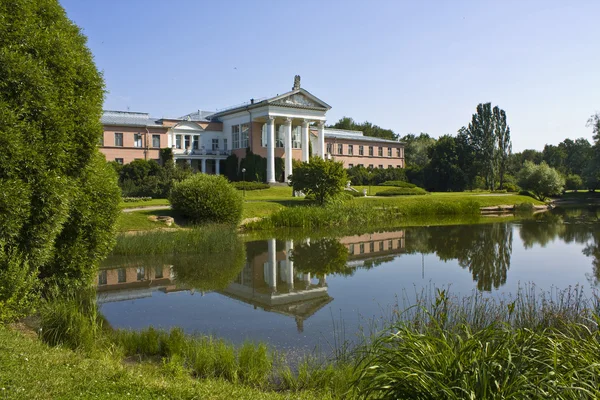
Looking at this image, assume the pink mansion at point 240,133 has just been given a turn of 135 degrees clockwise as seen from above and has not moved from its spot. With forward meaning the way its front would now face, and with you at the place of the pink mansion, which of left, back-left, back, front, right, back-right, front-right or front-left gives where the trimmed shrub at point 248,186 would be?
left

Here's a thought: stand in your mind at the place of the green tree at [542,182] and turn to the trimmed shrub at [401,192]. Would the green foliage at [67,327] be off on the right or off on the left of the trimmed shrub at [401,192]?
left

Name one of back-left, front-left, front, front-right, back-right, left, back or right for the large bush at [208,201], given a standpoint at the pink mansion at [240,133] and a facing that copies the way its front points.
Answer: front-right

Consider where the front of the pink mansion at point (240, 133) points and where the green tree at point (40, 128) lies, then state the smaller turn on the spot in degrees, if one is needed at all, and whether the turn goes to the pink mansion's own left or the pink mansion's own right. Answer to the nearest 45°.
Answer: approximately 45° to the pink mansion's own right

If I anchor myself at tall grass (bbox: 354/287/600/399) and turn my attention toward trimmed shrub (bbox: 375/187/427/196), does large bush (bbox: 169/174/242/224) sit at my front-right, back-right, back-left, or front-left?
front-left

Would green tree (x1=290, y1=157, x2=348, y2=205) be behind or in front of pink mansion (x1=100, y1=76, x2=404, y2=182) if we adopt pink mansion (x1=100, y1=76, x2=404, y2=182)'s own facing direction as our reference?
in front

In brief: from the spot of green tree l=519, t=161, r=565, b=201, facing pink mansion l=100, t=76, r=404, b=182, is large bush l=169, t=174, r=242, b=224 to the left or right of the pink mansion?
left

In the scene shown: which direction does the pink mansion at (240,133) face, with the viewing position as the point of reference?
facing the viewer and to the right of the viewer

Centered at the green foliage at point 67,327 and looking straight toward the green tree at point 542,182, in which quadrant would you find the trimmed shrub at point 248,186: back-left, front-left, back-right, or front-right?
front-left

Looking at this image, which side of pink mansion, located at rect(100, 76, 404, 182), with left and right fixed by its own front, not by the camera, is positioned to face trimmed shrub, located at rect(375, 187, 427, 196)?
front
